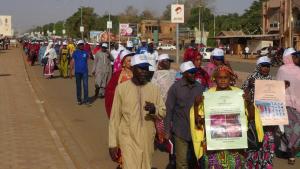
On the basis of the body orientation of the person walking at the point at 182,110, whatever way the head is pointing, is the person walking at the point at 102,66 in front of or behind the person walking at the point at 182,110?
behind

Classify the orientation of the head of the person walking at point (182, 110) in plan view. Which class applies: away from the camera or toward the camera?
toward the camera

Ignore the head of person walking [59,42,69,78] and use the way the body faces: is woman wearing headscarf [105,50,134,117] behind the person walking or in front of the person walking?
in front

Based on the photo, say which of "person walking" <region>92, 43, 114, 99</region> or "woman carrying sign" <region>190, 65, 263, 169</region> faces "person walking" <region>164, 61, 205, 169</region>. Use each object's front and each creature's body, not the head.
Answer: "person walking" <region>92, 43, 114, 99</region>

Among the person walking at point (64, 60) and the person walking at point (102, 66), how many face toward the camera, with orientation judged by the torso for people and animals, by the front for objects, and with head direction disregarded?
2

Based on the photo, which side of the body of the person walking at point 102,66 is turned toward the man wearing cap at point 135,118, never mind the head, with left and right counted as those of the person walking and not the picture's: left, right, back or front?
front

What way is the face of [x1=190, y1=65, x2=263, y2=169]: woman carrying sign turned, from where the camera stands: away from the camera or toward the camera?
toward the camera

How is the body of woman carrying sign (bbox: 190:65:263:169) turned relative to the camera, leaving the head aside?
toward the camera

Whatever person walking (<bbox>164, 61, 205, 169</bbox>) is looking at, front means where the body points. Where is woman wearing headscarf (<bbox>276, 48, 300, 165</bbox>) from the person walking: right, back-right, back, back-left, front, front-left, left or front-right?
left

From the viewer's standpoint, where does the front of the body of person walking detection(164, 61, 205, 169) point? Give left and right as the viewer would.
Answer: facing the viewer and to the right of the viewer

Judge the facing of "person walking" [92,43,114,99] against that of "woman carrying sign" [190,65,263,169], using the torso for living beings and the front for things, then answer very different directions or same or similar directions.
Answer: same or similar directions

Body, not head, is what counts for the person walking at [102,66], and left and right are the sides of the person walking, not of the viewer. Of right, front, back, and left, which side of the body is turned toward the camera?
front

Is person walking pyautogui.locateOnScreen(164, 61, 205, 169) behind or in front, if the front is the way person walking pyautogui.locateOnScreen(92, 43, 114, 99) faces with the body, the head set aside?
in front

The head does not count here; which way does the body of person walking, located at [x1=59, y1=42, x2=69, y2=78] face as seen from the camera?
toward the camera

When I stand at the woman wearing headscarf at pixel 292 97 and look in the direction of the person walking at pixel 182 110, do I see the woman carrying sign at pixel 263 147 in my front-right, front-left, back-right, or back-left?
front-left

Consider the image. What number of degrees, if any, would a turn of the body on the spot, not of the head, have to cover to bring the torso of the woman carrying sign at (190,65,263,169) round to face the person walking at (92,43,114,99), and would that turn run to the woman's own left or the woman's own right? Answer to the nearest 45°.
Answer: approximately 180°

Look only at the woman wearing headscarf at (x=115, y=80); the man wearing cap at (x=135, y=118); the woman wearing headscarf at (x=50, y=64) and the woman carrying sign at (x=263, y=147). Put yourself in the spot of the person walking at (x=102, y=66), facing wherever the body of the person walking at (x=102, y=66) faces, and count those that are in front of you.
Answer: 3

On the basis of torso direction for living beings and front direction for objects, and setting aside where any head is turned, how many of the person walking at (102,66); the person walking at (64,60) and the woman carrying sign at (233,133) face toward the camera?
3

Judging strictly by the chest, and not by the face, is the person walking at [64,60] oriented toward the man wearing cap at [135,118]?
yes
